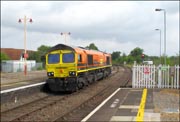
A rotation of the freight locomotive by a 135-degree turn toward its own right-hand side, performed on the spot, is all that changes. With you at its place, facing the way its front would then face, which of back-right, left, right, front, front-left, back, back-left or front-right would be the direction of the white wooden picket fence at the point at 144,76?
right

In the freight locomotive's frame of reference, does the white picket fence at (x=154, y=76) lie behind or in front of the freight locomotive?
behind

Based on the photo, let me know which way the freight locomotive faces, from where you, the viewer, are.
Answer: facing the viewer and to the left of the viewer
